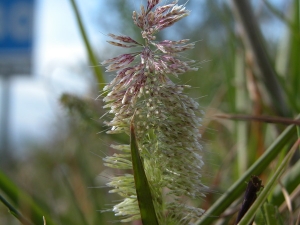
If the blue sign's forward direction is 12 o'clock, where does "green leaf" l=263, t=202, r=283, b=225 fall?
The green leaf is roughly at 12 o'clock from the blue sign.

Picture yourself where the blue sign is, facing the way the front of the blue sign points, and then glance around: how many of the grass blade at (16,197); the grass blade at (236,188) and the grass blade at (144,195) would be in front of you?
3

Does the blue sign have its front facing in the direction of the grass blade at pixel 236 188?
yes

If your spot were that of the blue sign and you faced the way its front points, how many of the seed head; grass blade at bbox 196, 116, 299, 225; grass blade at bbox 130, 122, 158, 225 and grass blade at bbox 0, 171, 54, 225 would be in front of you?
4

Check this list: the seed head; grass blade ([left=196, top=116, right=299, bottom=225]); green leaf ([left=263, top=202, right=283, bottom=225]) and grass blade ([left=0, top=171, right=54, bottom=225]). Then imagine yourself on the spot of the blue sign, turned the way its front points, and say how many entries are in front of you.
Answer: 4

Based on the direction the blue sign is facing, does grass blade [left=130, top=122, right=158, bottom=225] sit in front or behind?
in front

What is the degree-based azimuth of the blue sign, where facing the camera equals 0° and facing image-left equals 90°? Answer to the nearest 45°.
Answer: approximately 0°

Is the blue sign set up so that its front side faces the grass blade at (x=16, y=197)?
yes

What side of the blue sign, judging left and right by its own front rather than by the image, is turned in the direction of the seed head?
front
